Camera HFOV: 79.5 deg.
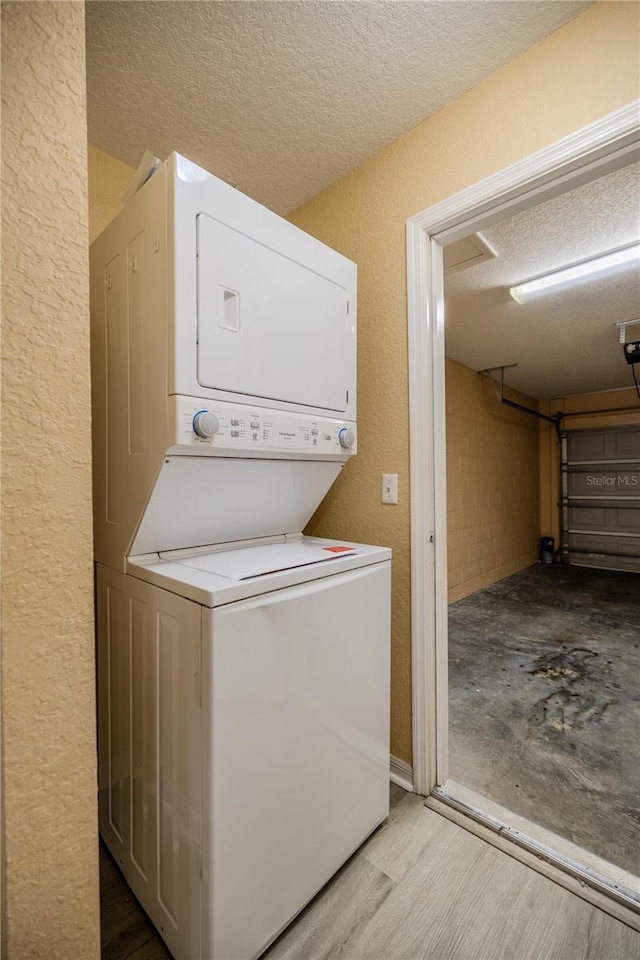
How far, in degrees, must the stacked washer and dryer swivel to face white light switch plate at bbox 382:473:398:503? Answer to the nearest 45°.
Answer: approximately 90° to its left

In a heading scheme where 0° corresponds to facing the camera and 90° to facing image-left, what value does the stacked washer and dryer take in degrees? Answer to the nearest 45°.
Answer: approximately 315°

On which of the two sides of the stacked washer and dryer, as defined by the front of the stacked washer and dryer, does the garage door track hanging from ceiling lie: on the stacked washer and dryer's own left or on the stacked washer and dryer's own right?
on the stacked washer and dryer's own left

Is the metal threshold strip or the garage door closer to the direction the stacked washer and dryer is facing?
the metal threshold strip

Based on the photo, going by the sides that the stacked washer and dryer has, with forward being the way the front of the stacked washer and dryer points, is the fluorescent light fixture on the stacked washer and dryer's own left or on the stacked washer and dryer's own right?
on the stacked washer and dryer's own left

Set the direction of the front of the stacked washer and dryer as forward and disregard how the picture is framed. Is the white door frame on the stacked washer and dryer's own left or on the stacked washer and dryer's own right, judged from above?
on the stacked washer and dryer's own left

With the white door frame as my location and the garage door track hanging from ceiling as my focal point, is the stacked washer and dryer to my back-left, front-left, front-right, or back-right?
back-left

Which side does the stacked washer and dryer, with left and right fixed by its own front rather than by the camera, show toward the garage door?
left
